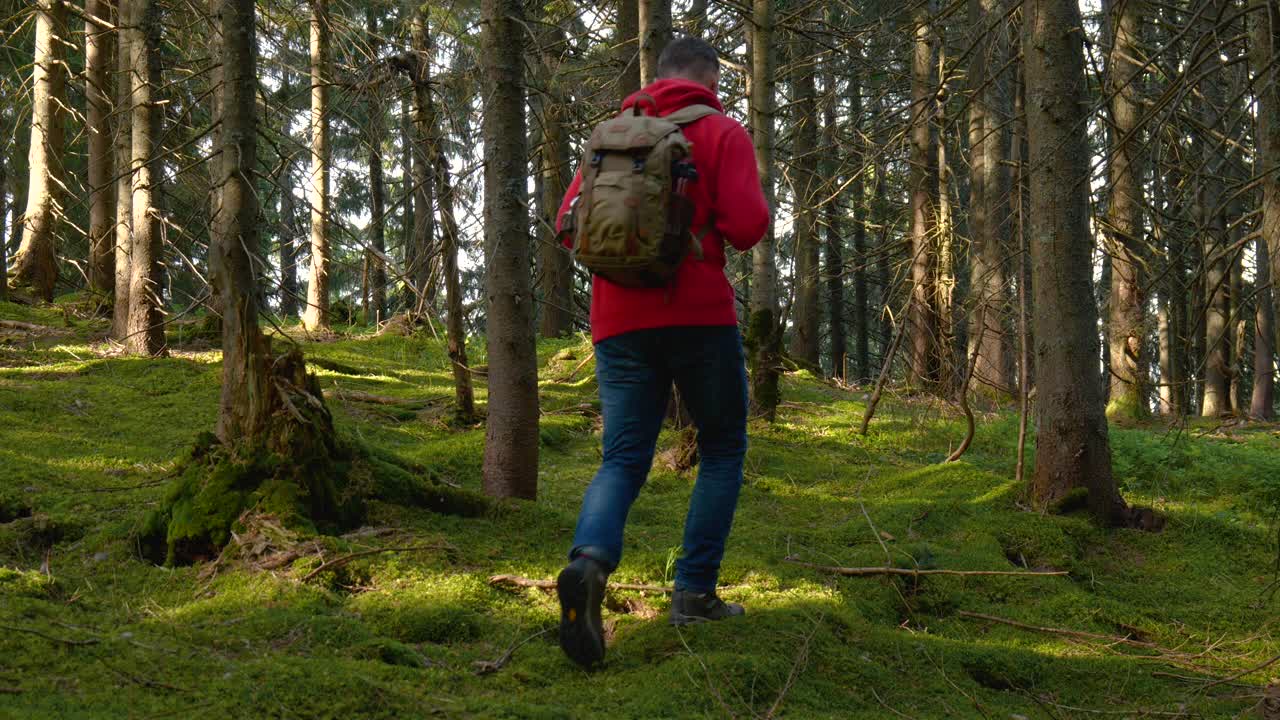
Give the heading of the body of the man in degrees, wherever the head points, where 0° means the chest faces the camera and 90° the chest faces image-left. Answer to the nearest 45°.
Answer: approximately 225°

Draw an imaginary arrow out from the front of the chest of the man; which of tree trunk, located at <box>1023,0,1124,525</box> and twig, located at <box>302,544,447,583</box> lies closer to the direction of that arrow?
the tree trunk

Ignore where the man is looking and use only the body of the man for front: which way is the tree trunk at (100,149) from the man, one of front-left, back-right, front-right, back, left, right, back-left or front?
left

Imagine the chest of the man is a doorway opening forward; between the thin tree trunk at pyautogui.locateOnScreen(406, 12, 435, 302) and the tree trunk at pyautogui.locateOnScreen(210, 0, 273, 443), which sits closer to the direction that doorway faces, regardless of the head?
the thin tree trunk

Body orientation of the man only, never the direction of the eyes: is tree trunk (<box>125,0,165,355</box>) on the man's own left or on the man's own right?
on the man's own left

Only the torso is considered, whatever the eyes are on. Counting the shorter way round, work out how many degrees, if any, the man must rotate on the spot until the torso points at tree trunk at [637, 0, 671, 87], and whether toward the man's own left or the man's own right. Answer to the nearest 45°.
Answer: approximately 45° to the man's own left

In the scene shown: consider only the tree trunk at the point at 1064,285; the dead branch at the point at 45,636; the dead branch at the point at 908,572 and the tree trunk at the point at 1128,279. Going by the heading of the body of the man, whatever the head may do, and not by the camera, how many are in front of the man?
3

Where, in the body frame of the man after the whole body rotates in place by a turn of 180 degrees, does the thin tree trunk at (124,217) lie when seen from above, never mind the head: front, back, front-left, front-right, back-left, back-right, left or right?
right

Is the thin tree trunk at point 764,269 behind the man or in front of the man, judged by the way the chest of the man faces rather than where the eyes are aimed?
in front

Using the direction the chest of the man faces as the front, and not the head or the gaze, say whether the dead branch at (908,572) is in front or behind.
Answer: in front

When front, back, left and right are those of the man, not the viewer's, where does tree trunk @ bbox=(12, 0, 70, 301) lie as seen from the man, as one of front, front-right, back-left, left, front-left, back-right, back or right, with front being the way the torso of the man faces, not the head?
left

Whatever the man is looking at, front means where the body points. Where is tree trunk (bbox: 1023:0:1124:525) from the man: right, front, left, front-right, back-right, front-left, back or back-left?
front

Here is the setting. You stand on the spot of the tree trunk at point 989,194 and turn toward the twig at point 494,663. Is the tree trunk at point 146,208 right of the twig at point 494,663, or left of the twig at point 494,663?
right
